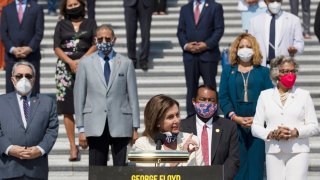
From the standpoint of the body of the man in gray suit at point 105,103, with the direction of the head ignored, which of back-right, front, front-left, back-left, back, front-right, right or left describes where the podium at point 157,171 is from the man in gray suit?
front

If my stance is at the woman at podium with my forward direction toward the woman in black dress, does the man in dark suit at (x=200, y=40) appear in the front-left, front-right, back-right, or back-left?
front-right

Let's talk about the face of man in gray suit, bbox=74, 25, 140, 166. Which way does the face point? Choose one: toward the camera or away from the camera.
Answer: toward the camera

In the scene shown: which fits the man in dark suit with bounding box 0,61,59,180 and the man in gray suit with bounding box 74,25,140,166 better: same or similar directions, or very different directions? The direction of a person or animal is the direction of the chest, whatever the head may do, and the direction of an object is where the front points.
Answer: same or similar directions

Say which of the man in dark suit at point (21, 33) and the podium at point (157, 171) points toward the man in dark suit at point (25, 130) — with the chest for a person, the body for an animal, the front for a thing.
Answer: the man in dark suit at point (21, 33)

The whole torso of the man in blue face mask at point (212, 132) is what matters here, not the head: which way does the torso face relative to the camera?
toward the camera

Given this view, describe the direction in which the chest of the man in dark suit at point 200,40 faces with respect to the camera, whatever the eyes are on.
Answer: toward the camera

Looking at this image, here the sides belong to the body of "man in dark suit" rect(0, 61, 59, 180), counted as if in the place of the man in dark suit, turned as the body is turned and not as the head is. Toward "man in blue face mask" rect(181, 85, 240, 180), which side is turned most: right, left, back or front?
left

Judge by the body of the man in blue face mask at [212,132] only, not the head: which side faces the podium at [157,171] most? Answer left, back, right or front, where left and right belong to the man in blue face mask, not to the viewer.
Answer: front

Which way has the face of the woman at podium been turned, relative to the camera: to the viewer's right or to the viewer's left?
to the viewer's right

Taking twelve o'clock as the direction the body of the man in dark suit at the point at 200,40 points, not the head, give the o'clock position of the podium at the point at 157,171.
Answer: The podium is roughly at 12 o'clock from the man in dark suit.

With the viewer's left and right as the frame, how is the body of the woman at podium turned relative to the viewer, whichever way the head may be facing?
facing the viewer and to the right of the viewer

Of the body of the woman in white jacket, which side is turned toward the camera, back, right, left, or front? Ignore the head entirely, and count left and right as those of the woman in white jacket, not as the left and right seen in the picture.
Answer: front

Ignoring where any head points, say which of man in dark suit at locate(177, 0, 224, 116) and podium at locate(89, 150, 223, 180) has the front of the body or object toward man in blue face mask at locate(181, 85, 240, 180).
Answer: the man in dark suit

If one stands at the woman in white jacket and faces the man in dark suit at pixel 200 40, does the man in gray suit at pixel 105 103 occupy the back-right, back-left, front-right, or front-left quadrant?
front-left
